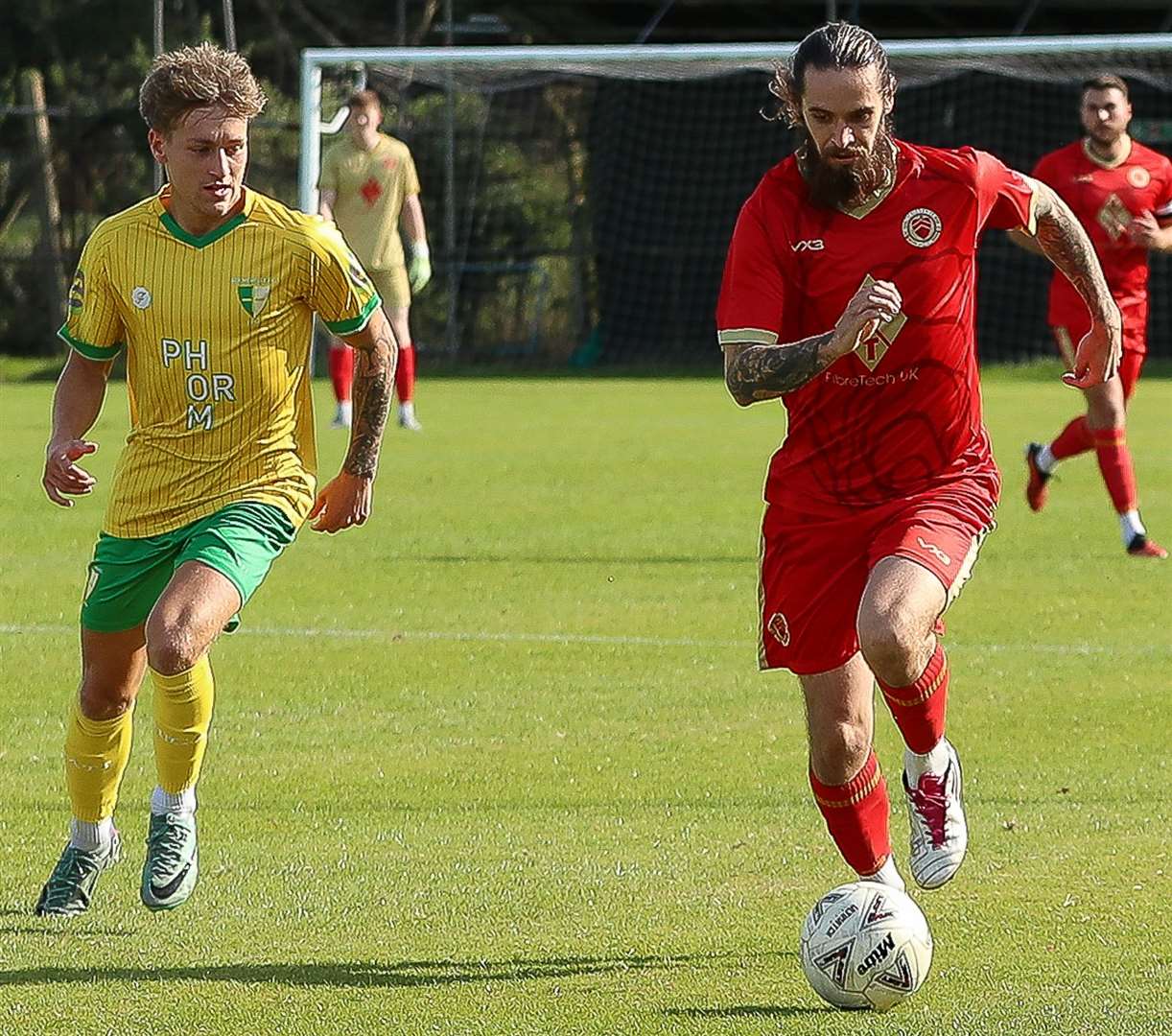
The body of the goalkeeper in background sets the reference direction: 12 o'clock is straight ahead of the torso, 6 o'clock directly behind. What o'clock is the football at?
The football is roughly at 12 o'clock from the goalkeeper in background.

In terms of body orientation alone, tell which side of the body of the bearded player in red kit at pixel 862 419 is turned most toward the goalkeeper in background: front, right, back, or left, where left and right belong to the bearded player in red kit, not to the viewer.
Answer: back

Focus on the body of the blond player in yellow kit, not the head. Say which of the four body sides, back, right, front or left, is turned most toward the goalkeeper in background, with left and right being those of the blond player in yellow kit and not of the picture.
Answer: back

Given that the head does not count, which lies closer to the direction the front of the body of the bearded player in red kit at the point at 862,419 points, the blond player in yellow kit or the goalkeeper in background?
the blond player in yellow kit

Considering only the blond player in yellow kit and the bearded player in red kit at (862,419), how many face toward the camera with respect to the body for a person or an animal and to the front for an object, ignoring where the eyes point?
2

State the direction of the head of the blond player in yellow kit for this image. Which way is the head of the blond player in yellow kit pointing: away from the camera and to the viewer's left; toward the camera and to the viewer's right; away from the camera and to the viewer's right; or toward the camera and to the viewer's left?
toward the camera and to the viewer's right

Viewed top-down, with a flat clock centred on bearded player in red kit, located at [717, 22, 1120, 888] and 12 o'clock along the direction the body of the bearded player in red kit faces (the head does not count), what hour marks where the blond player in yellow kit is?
The blond player in yellow kit is roughly at 3 o'clock from the bearded player in red kit.
